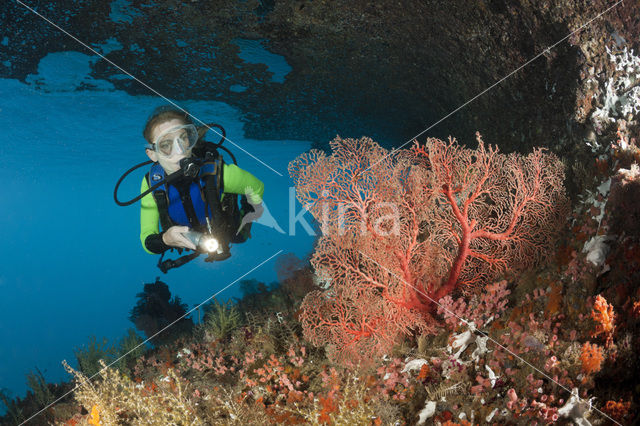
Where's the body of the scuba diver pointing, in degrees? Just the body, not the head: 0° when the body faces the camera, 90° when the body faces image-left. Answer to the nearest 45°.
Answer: approximately 0°
